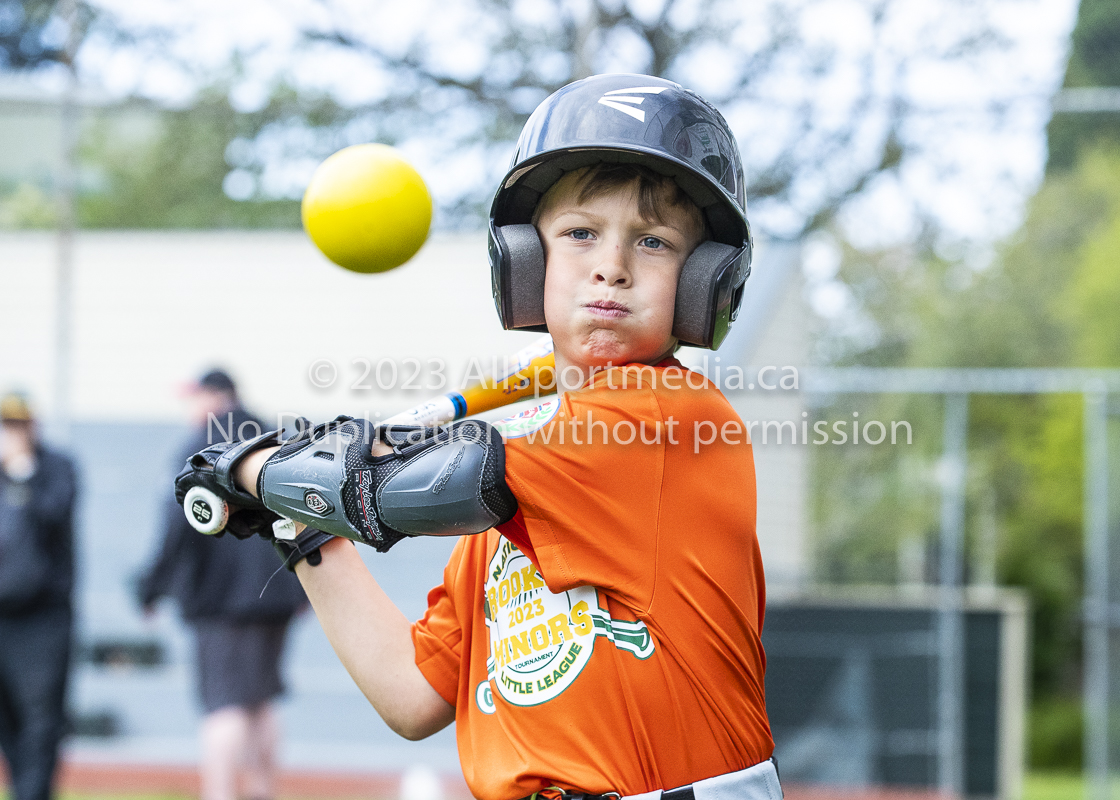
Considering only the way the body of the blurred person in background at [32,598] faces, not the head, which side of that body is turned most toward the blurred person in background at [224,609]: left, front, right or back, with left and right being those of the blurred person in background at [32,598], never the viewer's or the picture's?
left

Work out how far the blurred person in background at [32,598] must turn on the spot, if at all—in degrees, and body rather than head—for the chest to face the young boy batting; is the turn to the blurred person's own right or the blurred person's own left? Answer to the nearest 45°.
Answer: approximately 45° to the blurred person's own left

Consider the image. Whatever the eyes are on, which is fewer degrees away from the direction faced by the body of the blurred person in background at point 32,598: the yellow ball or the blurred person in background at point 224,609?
the yellow ball

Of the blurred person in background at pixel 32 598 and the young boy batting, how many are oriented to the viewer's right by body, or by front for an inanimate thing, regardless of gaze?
0

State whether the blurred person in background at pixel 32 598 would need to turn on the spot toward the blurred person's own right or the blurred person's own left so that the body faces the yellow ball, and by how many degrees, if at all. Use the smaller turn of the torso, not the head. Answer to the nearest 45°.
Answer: approximately 45° to the blurred person's own left

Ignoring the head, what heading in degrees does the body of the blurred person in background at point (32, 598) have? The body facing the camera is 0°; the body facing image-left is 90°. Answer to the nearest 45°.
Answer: approximately 45°

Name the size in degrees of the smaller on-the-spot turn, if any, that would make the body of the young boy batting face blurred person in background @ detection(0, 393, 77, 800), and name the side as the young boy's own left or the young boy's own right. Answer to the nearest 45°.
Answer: approximately 90° to the young boy's own right

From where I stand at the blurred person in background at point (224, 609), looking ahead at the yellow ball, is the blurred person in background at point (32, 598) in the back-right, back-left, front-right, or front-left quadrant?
back-right
